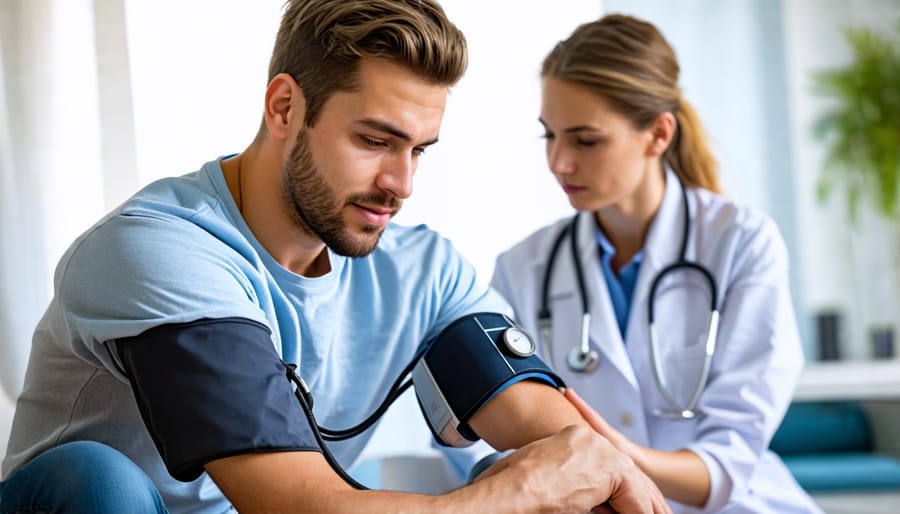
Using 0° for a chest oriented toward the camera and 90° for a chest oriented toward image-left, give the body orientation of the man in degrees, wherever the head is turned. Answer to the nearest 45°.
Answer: approximately 315°

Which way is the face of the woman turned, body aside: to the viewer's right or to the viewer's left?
to the viewer's left

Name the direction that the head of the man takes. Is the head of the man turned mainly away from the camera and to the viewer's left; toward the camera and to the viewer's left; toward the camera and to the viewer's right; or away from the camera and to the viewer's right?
toward the camera and to the viewer's right

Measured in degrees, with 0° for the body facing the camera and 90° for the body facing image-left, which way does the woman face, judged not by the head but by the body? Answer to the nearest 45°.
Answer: approximately 45°

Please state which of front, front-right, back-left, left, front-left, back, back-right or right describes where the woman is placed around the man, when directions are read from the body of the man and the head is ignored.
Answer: left

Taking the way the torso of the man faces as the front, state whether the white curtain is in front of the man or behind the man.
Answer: behind

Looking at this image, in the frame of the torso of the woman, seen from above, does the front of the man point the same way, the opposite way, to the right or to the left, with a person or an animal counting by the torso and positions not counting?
to the left

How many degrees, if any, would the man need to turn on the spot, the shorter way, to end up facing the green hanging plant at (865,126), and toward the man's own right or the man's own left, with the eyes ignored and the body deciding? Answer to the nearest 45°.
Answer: approximately 90° to the man's own left

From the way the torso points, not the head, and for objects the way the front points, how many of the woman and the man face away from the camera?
0

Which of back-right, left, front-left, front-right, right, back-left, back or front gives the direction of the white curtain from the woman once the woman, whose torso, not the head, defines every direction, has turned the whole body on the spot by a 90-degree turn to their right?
front-left
